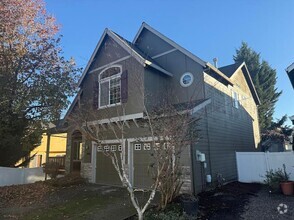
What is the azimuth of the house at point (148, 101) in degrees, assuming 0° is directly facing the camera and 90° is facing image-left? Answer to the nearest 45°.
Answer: approximately 45°

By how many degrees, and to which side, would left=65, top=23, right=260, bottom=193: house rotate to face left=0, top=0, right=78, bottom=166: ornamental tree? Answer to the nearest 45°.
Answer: approximately 45° to its right

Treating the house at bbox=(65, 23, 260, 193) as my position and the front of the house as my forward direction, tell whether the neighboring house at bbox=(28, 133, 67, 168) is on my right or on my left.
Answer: on my right

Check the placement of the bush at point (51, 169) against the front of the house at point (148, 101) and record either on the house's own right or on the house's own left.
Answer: on the house's own right

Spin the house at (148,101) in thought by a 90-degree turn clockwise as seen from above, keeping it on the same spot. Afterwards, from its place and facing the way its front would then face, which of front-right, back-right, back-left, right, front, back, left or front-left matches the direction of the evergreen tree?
right

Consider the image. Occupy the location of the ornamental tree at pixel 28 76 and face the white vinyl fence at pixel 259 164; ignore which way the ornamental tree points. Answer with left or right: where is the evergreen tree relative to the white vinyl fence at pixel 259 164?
left
